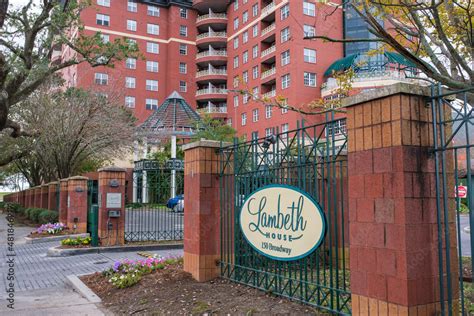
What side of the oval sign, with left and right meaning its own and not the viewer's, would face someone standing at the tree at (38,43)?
right

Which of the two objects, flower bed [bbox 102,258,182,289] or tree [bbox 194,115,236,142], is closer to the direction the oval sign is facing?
the flower bed

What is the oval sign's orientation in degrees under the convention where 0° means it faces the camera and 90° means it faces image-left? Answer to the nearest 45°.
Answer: approximately 45°

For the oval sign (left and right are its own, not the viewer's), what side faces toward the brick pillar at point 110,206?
right

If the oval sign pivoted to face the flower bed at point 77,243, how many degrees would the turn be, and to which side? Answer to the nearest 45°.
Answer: approximately 90° to its right

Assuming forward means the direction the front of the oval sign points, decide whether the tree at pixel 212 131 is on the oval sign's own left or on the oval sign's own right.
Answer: on the oval sign's own right

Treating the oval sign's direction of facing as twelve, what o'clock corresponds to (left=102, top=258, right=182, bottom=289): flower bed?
The flower bed is roughly at 3 o'clock from the oval sign.

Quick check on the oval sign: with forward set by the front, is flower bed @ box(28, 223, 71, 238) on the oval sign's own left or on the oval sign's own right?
on the oval sign's own right

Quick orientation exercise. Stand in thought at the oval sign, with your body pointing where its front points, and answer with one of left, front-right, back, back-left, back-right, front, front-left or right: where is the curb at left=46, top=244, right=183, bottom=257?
right

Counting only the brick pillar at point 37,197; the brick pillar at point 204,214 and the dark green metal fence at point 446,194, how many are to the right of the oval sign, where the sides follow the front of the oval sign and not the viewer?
2

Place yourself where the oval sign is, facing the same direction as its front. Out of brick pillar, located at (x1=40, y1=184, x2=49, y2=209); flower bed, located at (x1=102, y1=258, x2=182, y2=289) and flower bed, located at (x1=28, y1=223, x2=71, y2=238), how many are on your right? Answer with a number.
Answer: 3

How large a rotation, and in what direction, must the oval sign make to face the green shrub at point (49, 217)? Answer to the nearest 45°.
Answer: approximately 90° to its right
